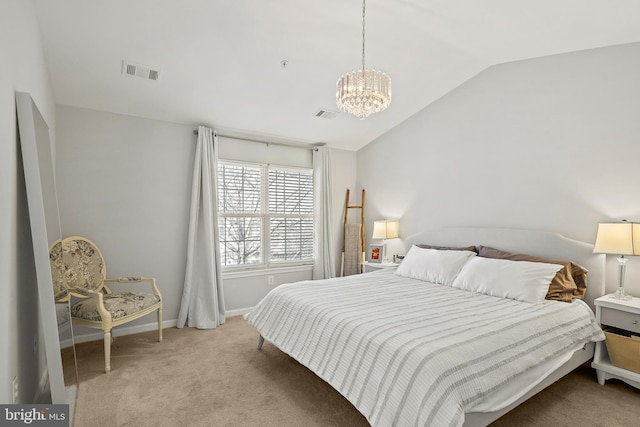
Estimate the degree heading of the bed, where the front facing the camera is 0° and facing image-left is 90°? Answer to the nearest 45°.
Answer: approximately 45°

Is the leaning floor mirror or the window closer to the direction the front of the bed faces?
the leaning floor mirror

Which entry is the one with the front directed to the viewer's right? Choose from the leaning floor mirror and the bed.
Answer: the leaning floor mirror

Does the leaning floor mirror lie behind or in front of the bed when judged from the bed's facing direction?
in front

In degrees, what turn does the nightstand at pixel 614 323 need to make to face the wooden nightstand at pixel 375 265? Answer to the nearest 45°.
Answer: approximately 45° to its right

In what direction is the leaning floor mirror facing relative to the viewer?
to the viewer's right

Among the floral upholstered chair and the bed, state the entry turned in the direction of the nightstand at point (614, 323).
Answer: the floral upholstered chair

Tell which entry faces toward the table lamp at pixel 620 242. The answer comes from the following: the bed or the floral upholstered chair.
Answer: the floral upholstered chair

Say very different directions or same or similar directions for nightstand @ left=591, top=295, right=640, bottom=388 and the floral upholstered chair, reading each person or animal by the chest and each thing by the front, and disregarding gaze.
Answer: very different directions

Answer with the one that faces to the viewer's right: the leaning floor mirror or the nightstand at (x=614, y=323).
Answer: the leaning floor mirror

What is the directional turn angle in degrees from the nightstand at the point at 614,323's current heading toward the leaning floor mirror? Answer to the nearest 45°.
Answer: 0° — it already faces it
